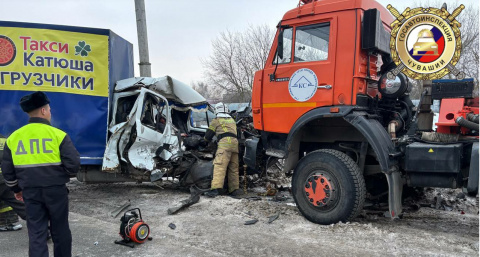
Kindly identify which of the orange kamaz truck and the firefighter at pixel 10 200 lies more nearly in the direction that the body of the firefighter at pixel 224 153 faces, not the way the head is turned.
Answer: the firefighter

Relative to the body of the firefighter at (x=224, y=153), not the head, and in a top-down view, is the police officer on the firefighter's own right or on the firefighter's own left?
on the firefighter's own left

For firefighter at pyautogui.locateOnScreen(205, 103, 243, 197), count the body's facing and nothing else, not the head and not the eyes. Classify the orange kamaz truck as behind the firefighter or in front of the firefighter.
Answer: behind

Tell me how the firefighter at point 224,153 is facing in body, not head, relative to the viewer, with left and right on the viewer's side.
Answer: facing away from the viewer and to the left of the viewer

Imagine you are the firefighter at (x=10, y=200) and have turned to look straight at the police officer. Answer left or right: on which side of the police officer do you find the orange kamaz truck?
left

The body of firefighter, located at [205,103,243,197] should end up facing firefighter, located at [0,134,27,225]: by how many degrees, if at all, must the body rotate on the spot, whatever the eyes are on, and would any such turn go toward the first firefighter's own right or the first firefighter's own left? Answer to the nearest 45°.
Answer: approximately 90° to the first firefighter's own left
